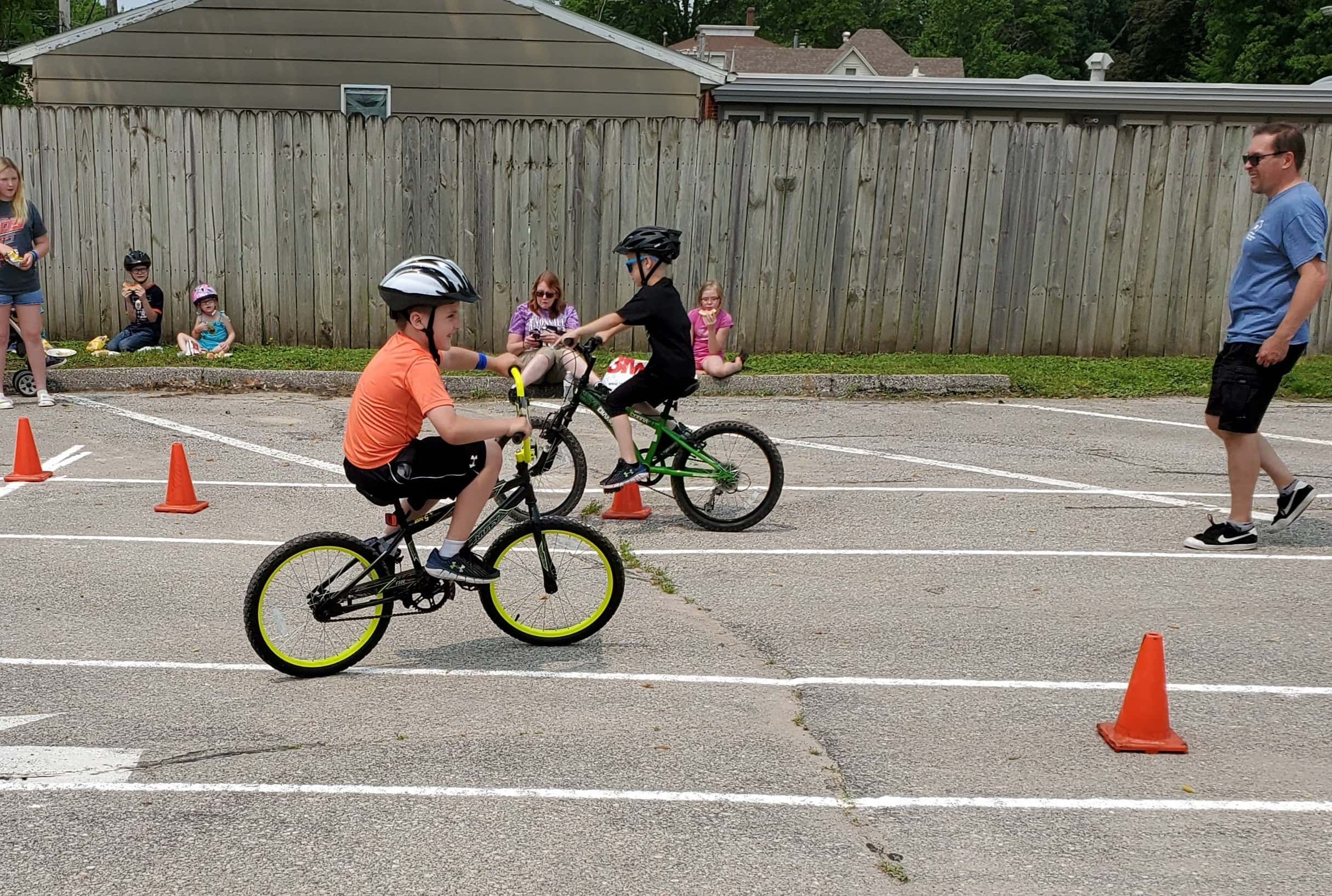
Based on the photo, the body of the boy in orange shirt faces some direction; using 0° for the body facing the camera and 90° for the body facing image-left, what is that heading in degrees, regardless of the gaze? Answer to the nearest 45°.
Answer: approximately 270°

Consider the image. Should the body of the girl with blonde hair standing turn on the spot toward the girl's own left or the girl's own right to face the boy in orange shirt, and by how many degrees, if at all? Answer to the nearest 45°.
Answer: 0° — they already face them

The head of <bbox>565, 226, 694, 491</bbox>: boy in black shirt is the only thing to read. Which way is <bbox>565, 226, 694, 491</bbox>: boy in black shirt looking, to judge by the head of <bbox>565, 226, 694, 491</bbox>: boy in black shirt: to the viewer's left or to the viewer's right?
to the viewer's left

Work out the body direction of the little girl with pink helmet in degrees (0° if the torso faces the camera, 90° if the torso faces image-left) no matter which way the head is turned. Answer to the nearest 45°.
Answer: approximately 0°

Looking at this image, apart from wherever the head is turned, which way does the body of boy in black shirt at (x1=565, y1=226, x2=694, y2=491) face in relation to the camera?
to the viewer's left

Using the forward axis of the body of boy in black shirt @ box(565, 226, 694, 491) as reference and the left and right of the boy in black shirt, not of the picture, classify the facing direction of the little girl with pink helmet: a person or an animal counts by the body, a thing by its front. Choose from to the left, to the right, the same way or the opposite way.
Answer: to the left

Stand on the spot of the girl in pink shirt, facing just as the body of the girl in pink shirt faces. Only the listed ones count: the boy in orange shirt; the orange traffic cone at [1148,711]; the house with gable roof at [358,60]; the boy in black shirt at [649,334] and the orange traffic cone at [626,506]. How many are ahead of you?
4

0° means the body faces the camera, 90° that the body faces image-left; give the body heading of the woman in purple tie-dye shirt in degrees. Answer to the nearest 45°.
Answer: approximately 0°

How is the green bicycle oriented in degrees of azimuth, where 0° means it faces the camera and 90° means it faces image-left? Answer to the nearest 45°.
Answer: approximately 90°

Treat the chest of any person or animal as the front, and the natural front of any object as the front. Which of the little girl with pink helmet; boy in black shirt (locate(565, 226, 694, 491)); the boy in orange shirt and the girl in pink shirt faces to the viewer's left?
the boy in black shirt

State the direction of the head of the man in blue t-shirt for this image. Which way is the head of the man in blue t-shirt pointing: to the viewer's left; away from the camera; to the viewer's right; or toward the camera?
to the viewer's left

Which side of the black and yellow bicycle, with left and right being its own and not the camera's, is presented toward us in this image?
right

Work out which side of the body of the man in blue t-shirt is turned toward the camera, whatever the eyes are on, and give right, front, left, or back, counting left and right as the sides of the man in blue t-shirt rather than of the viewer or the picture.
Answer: left

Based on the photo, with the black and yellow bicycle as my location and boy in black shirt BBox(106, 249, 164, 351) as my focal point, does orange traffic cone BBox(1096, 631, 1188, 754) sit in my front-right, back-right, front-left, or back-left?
back-right

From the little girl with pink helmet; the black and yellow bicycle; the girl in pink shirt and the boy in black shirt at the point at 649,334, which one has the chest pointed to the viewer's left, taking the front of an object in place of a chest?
the boy in black shirt
